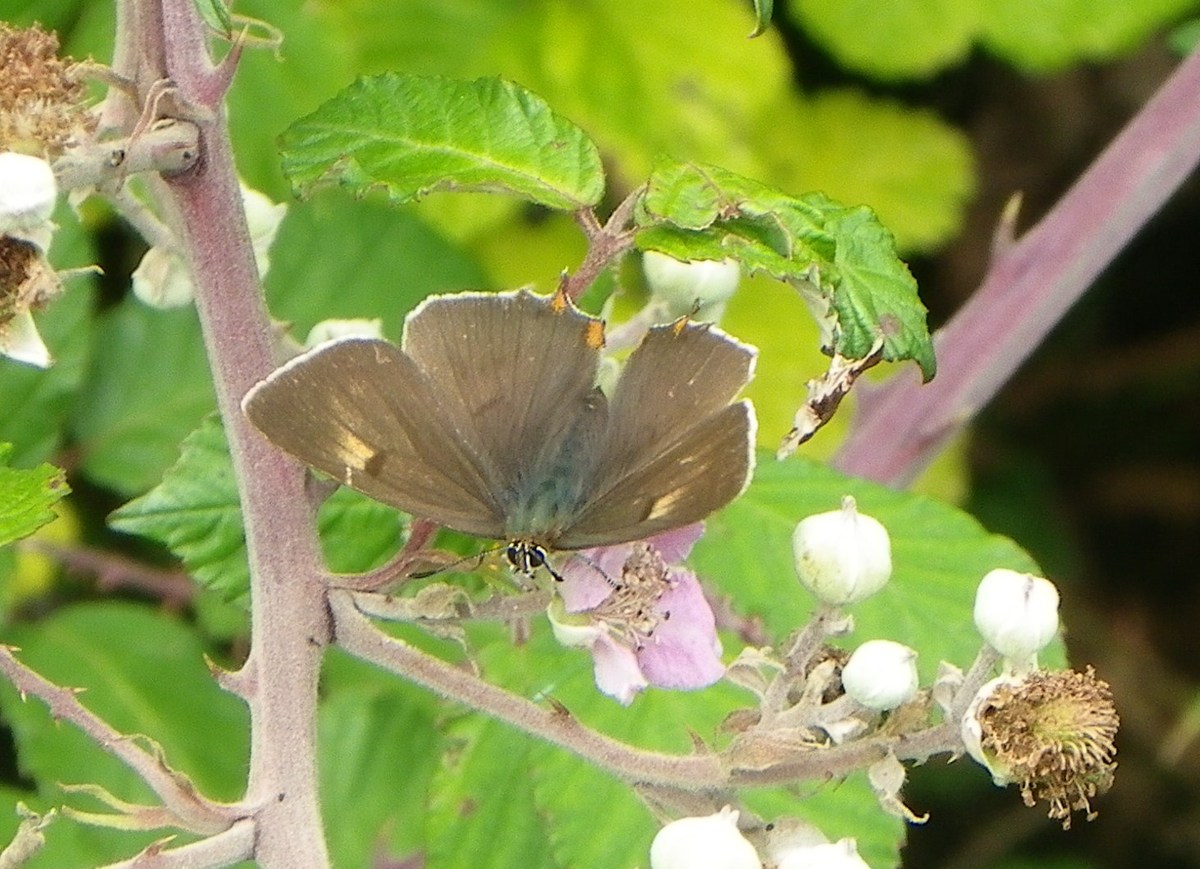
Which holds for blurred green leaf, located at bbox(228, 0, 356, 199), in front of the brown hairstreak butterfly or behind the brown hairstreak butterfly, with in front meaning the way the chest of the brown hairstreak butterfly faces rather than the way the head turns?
behind

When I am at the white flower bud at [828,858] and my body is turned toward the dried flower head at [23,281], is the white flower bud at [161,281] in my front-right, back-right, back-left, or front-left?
front-right

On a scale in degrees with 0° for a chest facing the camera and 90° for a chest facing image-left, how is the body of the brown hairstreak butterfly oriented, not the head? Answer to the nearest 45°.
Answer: approximately 0°
